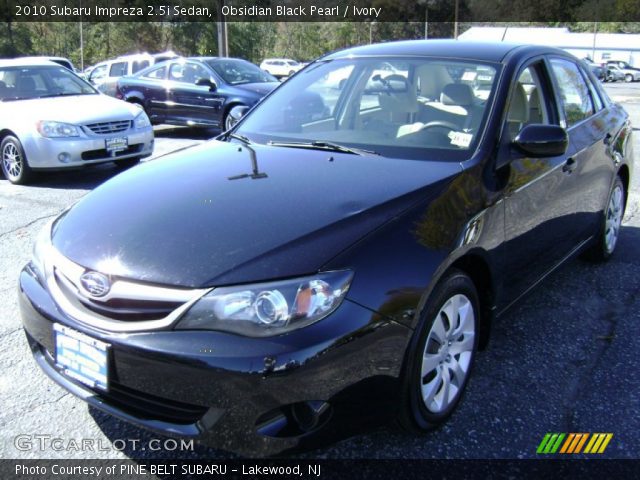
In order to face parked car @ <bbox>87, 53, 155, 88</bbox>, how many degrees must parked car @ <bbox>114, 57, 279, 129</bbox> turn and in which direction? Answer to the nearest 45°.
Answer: approximately 135° to its left

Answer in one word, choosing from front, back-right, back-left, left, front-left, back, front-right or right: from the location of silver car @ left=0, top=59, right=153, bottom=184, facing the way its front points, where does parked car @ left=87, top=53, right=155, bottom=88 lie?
back-left

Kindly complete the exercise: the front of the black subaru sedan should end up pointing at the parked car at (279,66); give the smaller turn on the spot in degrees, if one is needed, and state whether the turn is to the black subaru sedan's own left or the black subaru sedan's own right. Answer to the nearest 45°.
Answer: approximately 135° to the black subaru sedan's own right

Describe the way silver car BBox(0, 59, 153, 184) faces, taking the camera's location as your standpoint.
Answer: facing the viewer and to the right of the viewer

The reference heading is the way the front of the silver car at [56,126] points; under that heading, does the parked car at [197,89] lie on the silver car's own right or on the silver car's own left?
on the silver car's own left

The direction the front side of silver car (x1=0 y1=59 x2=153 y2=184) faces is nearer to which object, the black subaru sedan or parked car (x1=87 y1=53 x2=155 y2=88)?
the black subaru sedan

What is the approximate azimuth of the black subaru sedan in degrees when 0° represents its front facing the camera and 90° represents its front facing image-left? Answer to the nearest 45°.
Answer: approximately 45°

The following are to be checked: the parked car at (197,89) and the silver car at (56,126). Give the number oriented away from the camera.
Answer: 0

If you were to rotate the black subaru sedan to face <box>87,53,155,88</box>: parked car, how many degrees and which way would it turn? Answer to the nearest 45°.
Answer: approximately 135° to its right
